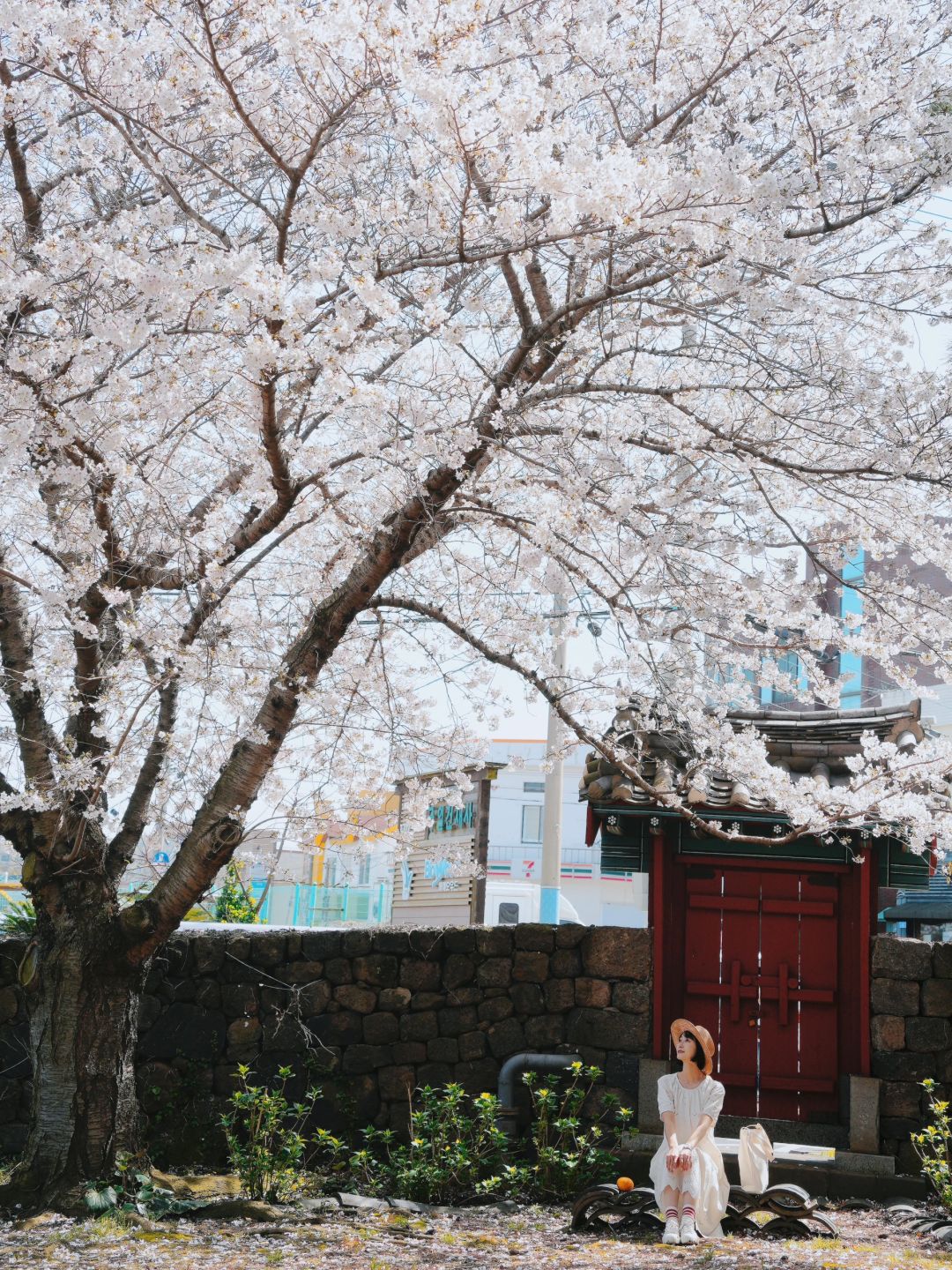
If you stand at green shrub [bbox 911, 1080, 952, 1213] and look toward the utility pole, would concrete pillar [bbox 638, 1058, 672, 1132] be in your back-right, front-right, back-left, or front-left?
front-left

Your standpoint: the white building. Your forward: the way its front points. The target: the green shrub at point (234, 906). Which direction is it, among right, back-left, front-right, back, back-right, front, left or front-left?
front

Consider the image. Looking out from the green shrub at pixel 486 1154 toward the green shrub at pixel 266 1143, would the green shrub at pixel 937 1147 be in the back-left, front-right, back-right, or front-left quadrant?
back-left

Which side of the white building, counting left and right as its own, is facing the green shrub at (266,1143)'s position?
front

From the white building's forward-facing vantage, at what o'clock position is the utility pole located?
The utility pole is roughly at 12 o'clock from the white building.

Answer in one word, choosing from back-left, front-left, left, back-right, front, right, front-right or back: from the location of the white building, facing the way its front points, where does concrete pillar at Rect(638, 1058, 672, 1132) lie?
front

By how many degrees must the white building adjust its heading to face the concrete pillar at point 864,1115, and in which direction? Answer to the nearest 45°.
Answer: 0° — it already faces it

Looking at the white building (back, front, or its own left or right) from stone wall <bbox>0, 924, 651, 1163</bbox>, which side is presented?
front

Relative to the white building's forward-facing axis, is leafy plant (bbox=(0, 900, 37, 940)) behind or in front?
in front

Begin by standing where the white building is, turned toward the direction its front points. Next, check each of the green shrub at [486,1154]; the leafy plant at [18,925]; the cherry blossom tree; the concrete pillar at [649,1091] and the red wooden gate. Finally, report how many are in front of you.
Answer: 5

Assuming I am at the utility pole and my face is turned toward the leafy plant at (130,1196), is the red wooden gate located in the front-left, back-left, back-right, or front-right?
front-left

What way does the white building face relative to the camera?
toward the camera

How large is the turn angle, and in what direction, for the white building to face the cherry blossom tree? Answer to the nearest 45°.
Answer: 0° — it already faces it

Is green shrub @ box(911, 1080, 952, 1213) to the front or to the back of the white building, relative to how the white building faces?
to the front

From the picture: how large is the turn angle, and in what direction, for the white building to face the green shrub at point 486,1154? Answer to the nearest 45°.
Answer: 0° — it already faces it
